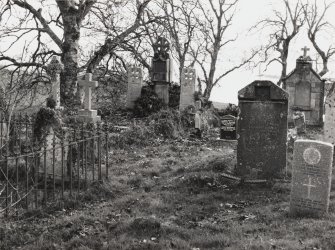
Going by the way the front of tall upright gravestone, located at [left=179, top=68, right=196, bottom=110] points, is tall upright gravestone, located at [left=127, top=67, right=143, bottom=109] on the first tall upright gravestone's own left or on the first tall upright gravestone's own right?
on the first tall upright gravestone's own right

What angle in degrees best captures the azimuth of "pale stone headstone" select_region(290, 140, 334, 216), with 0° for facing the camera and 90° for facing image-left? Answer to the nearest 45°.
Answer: approximately 0°

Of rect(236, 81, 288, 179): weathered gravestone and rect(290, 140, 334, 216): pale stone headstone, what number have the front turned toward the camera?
2

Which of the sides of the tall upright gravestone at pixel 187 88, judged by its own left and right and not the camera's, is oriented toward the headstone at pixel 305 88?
left

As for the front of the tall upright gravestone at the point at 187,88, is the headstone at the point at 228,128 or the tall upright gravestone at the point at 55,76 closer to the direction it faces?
the headstone

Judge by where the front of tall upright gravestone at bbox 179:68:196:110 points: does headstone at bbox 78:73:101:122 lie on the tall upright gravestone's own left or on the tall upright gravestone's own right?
on the tall upright gravestone's own right

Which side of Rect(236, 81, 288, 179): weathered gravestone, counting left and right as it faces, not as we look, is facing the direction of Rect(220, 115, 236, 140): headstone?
back
